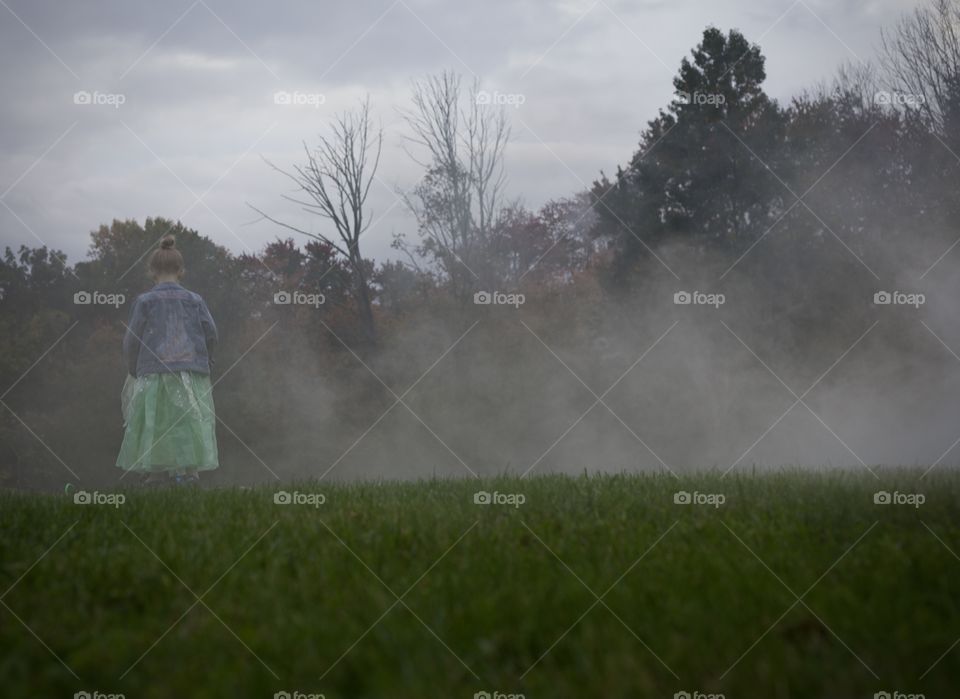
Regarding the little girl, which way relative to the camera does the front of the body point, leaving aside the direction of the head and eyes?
away from the camera

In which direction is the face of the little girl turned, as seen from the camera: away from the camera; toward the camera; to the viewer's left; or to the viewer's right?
away from the camera

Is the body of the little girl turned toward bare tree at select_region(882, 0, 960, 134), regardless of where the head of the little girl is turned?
no

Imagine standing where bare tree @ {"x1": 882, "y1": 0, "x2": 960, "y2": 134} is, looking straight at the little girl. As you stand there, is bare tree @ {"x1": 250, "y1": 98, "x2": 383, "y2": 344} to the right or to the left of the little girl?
right

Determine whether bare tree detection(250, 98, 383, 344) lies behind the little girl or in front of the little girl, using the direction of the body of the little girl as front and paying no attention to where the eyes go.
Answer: in front

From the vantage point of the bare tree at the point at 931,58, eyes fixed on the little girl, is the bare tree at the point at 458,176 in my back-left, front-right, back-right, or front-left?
front-right

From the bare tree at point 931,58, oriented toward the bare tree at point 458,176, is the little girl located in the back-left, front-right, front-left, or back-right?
front-left
